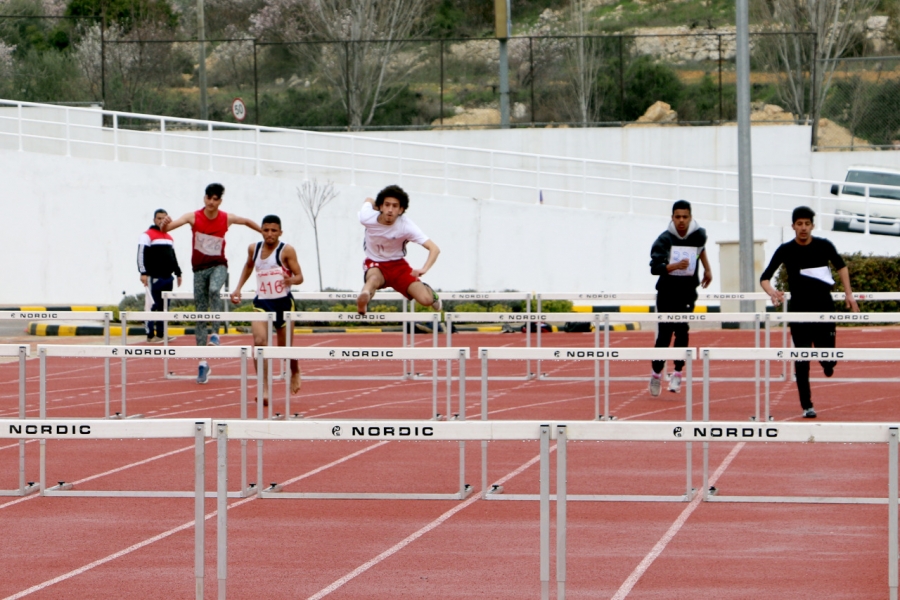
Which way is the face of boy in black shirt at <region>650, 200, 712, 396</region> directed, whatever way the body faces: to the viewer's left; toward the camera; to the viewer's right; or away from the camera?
toward the camera

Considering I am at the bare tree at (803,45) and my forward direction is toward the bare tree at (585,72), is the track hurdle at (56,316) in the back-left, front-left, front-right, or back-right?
front-left

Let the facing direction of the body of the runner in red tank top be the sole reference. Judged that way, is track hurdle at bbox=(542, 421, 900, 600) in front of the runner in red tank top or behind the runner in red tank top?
in front

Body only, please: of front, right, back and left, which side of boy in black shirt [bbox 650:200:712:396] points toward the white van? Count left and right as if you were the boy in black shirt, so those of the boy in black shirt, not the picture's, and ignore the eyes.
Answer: back

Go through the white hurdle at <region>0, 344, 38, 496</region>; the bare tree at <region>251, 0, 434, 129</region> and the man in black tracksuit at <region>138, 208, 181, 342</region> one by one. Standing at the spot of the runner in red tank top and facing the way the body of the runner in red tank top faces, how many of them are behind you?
2

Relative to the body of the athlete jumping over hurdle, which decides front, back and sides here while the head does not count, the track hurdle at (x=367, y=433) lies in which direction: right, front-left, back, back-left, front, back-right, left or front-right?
front

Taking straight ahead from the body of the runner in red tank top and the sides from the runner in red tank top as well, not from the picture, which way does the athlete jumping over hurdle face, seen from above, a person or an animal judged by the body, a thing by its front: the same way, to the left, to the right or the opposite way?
the same way

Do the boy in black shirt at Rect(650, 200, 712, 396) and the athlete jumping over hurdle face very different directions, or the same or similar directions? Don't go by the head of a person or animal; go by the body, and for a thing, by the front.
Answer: same or similar directions

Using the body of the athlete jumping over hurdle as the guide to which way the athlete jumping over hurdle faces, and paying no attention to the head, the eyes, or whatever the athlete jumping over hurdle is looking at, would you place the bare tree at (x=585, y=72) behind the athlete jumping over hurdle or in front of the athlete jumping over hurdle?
behind

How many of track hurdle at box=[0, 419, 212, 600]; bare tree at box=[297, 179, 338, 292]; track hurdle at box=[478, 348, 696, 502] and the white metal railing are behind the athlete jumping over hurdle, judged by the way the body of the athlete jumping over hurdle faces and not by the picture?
2

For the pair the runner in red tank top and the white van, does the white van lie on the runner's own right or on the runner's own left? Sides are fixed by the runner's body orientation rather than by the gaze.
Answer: on the runner's own left

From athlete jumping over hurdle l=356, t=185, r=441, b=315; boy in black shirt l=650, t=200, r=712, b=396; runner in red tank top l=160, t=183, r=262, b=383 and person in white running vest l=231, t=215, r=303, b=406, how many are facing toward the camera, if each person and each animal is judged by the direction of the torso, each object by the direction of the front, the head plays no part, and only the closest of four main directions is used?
4

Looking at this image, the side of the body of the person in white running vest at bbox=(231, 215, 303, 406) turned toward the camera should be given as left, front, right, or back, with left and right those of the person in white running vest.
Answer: front

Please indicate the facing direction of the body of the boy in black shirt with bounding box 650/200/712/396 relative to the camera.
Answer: toward the camera

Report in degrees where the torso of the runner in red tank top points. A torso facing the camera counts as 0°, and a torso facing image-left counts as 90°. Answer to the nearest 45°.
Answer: approximately 0°

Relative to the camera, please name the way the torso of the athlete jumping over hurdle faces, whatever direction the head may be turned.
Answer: toward the camera

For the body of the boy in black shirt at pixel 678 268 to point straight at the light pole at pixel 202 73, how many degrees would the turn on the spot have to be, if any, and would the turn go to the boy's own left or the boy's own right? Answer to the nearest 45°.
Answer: approximately 135° to the boy's own right

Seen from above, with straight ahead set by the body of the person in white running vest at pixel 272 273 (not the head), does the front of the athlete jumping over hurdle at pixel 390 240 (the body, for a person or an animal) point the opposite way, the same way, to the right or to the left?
the same way

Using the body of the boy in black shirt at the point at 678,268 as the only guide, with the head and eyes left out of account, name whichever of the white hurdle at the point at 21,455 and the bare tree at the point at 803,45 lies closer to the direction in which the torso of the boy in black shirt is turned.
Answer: the white hurdle
